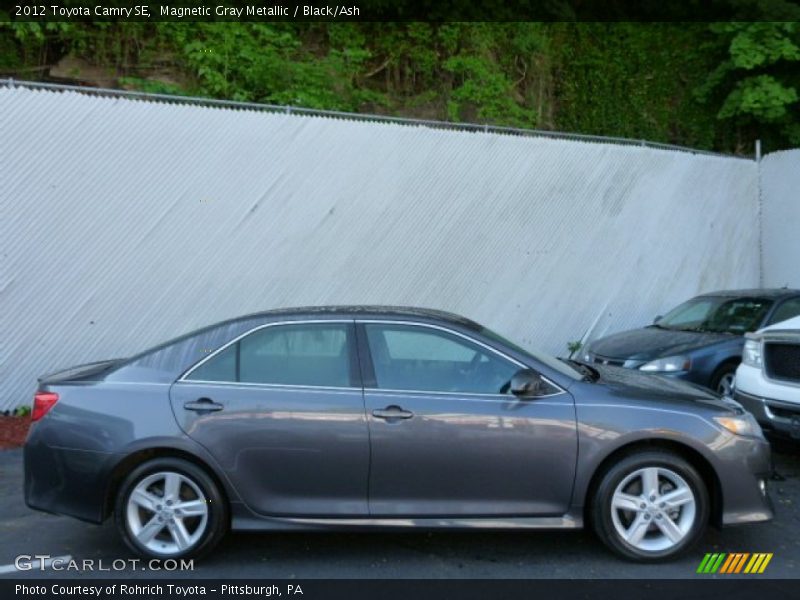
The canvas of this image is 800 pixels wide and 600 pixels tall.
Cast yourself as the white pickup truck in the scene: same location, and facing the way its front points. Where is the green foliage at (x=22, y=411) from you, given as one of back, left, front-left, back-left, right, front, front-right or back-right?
front-right

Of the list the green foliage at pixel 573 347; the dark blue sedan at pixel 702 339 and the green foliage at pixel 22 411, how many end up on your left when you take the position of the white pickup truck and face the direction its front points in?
0

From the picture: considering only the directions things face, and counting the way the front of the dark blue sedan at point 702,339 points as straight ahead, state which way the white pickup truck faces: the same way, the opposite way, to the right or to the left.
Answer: the same way

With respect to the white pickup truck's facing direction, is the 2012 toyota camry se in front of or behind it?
in front

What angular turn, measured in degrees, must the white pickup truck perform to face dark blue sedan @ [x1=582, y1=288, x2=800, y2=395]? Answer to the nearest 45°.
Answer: approximately 135° to its right

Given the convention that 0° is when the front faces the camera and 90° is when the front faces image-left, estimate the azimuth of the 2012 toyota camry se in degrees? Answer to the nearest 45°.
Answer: approximately 270°

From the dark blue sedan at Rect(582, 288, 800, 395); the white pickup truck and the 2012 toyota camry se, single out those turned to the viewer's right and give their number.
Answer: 1

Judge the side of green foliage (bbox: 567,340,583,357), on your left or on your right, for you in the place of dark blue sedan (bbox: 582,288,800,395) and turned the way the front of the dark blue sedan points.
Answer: on your right

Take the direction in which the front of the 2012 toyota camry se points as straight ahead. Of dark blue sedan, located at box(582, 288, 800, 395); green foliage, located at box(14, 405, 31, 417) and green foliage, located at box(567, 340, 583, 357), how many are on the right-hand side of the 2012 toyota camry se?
0

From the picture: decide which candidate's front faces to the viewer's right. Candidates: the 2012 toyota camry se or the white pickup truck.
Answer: the 2012 toyota camry se

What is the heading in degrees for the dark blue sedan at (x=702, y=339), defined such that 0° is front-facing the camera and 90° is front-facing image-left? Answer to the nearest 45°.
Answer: approximately 45°

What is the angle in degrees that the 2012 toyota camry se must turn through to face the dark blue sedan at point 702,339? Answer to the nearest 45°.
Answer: approximately 45° to its left

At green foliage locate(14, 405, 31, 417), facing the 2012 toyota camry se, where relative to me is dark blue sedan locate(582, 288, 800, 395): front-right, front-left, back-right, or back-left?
front-left
